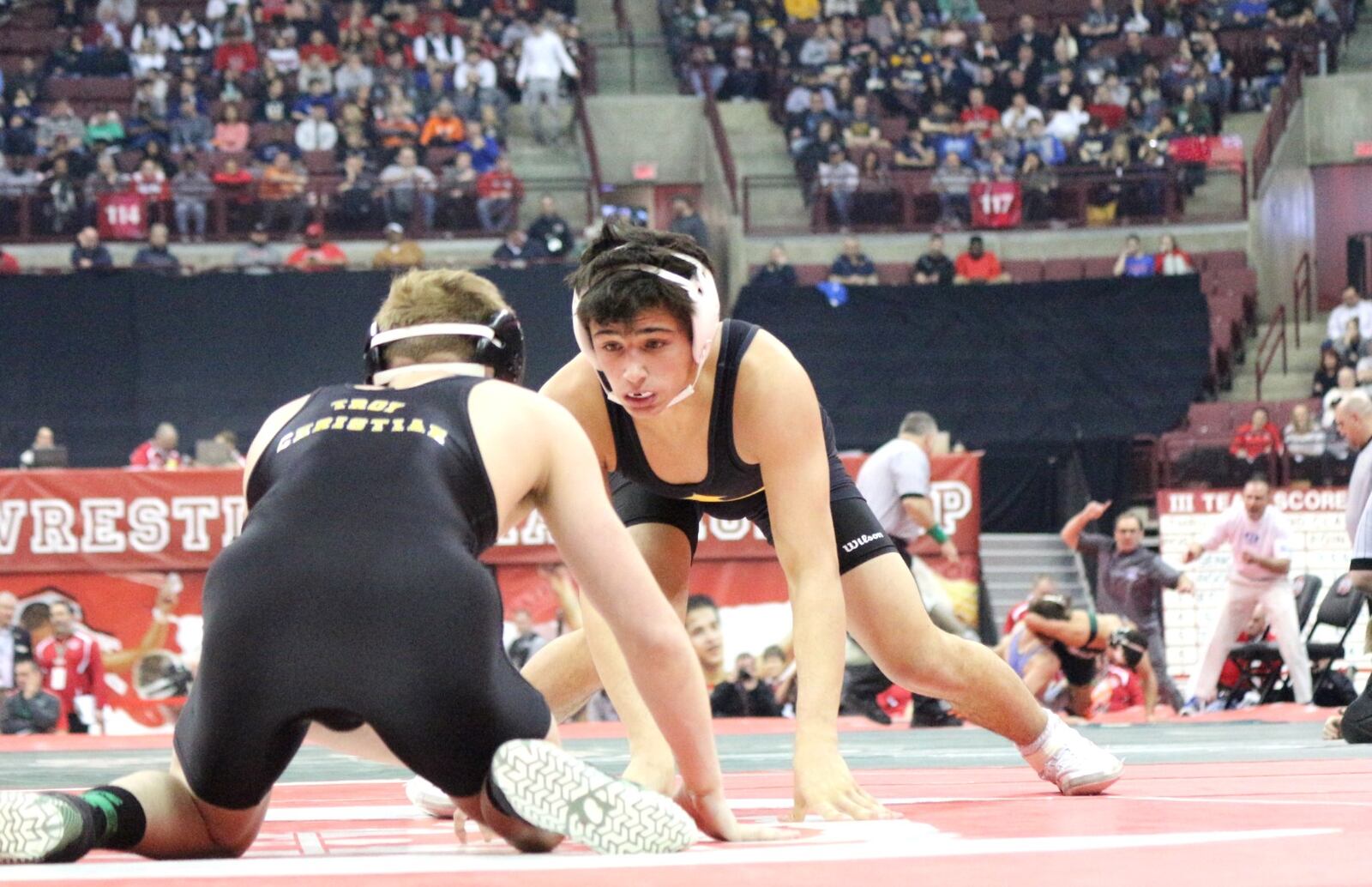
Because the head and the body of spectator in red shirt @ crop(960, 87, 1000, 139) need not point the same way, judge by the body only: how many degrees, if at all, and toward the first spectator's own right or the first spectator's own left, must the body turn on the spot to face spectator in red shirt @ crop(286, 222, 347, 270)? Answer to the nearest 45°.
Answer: approximately 45° to the first spectator's own right

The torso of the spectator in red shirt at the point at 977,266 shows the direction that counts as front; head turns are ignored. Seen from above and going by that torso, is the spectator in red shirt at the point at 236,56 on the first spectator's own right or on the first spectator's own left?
on the first spectator's own right

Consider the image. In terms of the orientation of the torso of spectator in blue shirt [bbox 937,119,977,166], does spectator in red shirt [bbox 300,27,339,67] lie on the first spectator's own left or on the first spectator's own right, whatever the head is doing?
on the first spectator's own right

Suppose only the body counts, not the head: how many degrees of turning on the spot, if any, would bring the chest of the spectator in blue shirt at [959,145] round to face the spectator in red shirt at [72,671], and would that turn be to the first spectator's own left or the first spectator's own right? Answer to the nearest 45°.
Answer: approximately 45° to the first spectator's own right

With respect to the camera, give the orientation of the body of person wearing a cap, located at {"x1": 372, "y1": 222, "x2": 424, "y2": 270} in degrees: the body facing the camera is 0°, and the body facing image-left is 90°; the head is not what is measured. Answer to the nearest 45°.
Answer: approximately 0°
